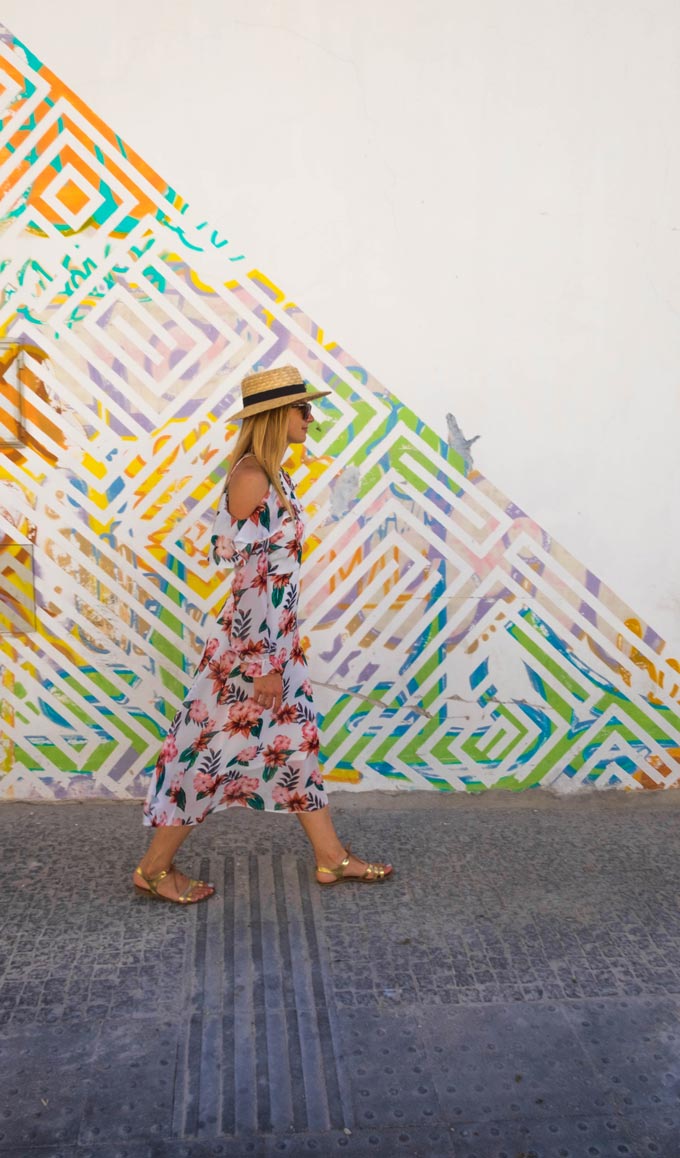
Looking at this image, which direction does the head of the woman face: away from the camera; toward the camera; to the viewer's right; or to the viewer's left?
to the viewer's right

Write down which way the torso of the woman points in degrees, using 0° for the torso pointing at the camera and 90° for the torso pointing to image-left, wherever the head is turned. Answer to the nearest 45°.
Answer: approximately 270°
